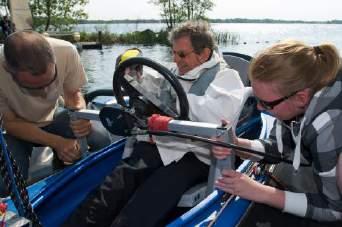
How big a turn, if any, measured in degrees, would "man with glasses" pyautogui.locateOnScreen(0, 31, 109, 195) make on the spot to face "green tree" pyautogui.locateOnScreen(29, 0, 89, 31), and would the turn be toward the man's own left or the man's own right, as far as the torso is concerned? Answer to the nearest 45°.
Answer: approximately 135° to the man's own left

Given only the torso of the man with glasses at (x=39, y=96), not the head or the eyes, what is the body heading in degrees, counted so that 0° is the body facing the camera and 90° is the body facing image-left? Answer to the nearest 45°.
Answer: approximately 315°

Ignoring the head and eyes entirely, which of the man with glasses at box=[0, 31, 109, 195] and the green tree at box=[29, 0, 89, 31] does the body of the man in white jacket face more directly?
the man with glasses

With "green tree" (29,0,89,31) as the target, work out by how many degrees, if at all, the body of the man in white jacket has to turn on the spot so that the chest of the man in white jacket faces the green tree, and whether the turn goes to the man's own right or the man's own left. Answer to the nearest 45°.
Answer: approximately 135° to the man's own right

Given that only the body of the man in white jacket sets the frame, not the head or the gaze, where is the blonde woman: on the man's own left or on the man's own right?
on the man's own left

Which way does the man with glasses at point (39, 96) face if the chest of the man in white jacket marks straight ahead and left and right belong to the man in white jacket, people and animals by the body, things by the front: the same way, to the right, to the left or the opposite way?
to the left

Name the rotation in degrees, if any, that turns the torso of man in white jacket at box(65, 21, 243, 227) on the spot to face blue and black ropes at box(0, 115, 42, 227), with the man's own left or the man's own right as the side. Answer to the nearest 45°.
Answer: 0° — they already face it

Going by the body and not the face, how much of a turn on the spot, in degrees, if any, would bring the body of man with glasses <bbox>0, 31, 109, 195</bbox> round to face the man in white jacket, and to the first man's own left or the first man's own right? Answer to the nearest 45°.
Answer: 0° — they already face them
